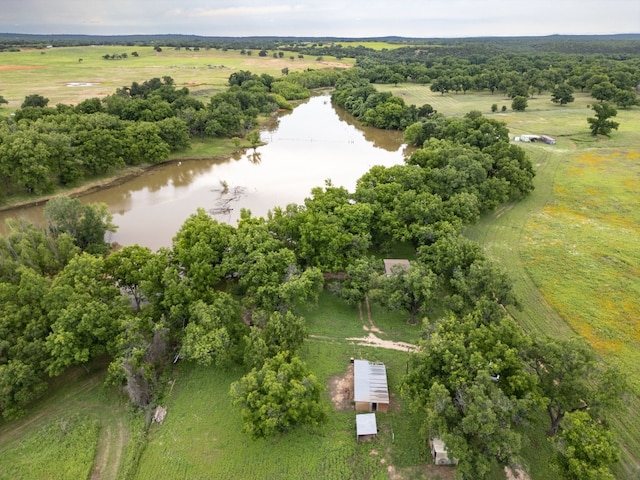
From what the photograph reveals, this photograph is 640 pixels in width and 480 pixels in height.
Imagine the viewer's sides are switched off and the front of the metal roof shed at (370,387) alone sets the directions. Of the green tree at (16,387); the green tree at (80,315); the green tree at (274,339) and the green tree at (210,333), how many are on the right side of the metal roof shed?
4

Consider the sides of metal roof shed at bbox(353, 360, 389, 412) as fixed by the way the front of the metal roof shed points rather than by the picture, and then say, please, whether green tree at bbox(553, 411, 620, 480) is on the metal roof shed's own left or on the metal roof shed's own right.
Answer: on the metal roof shed's own left

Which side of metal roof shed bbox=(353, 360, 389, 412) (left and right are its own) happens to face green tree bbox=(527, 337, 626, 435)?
left

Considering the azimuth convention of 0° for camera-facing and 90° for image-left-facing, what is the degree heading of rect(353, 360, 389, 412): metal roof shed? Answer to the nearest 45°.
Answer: approximately 0°

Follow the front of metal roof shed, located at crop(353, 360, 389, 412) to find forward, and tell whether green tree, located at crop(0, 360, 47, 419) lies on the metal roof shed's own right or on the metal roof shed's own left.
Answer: on the metal roof shed's own right

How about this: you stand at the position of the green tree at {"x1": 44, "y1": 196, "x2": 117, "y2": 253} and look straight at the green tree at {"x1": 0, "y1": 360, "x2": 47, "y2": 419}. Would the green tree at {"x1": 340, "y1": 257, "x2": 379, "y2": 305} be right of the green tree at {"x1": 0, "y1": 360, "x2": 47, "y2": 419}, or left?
left

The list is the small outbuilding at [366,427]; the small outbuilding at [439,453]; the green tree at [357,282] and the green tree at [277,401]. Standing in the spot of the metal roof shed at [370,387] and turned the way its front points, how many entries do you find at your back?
1

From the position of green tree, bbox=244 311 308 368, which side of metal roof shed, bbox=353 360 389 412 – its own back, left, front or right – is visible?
right

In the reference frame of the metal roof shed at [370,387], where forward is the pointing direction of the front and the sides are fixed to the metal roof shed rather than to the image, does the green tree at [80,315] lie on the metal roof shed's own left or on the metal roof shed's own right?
on the metal roof shed's own right

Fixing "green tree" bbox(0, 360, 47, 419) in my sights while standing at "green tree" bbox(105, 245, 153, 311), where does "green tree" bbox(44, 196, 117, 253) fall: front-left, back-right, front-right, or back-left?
back-right

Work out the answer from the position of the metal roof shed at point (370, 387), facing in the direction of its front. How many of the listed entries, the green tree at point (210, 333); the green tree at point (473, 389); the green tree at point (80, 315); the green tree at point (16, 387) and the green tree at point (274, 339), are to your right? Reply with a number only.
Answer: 4

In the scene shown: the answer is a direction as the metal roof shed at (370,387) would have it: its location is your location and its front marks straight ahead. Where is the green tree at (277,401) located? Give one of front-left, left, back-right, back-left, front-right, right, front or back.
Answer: front-right

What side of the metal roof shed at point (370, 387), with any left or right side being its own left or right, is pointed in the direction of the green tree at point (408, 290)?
back

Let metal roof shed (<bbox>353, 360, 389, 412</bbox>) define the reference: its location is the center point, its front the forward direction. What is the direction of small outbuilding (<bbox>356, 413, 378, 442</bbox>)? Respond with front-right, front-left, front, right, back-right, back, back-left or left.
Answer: front

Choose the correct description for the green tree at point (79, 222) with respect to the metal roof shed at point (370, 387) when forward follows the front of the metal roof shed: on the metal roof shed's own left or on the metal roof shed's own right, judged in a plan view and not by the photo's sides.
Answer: on the metal roof shed's own right
